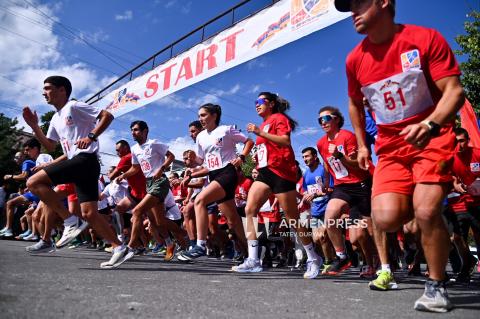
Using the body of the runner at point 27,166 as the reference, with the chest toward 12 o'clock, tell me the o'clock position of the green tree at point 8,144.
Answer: The green tree is roughly at 3 o'clock from the runner.

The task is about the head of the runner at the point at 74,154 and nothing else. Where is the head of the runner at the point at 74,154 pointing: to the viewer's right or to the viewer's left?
to the viewer's left

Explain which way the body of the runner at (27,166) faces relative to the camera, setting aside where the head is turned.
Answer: to the viewer's left

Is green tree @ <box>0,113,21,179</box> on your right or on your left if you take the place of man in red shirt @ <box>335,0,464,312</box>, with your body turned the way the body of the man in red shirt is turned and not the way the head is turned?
on your right

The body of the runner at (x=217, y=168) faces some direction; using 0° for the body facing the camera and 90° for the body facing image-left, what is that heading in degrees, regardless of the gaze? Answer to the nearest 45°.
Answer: approximately 45°

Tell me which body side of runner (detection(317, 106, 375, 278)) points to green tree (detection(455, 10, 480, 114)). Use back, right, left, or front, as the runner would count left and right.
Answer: back

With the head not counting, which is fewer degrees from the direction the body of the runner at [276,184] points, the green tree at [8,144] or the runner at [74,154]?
the runner

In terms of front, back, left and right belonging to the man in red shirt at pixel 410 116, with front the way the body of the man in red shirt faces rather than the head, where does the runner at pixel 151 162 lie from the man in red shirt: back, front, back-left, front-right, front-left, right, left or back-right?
right

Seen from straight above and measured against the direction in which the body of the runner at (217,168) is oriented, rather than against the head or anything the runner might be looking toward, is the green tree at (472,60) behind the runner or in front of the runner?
behind

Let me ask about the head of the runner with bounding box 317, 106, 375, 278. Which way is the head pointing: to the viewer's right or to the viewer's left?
to the viewer's left
